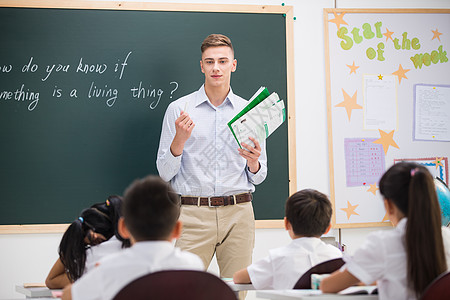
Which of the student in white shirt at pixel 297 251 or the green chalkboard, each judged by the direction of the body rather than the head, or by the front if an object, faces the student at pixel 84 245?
the green chalkboard

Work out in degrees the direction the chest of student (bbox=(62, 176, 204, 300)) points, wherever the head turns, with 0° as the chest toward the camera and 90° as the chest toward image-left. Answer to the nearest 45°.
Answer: approximately 180°

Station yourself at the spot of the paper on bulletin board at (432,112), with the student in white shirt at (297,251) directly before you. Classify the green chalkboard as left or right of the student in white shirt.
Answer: right

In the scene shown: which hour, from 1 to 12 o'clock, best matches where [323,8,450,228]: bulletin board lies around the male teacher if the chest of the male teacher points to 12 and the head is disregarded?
The bulletin board is roughly at 8 o'clock from the male teacher.

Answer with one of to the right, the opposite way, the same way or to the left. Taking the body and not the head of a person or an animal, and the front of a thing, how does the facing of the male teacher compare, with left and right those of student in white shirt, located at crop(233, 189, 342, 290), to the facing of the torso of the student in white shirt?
the opposite way

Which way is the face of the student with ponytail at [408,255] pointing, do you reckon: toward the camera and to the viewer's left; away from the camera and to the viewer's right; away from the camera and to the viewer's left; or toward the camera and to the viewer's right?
away from the camera and to the viewer's left

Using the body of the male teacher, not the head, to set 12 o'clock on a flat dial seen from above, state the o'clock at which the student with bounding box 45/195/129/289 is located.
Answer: The student is roughly at 1 o'clock from the male teacher.

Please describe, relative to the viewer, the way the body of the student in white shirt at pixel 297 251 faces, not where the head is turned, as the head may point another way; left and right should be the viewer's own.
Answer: facing away from the viewer

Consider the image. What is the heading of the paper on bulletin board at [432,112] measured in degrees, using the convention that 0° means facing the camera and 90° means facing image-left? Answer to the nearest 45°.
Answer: approximately 0°
